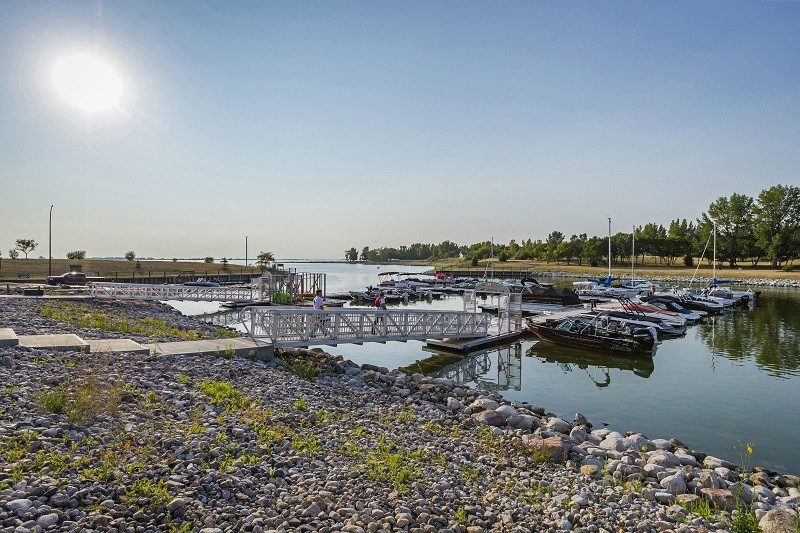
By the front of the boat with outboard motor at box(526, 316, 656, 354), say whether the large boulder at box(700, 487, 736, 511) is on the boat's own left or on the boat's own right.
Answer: on the boat's own left

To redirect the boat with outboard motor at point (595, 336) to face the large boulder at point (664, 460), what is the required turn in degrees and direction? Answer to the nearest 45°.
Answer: approximately 90° to its left

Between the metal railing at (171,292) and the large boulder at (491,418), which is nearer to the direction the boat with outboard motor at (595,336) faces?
the metal railing

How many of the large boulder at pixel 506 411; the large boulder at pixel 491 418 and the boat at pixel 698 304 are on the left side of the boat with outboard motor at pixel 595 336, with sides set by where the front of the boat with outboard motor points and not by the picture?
2

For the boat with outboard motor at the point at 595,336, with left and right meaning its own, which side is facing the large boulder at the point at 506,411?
left

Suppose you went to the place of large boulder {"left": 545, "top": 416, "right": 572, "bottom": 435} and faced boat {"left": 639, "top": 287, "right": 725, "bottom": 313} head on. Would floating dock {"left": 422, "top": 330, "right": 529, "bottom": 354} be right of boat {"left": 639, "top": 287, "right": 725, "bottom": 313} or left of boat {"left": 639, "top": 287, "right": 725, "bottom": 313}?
left

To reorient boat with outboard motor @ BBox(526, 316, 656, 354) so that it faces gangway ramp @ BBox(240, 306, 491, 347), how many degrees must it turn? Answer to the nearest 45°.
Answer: approximately 45° to its left

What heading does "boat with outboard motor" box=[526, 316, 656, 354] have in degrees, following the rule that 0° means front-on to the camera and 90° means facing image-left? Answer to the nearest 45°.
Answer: approximately 90°

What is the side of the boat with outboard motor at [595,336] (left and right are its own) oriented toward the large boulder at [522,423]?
left

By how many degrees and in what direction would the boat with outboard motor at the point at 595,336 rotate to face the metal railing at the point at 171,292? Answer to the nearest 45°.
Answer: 0° — it already faces it

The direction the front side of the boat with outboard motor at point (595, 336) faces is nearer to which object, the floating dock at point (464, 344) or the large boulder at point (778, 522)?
the floating dock
